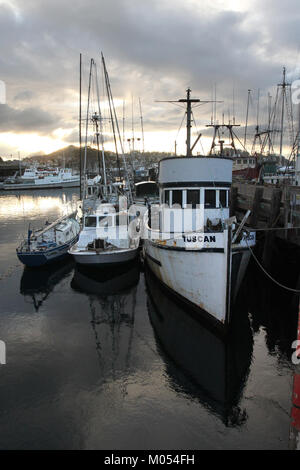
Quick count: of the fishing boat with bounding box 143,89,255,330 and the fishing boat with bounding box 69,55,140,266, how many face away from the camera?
0

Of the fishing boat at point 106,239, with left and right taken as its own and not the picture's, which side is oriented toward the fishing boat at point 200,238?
left

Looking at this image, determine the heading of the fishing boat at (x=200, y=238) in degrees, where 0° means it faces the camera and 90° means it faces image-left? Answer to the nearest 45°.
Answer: approximately 315°
